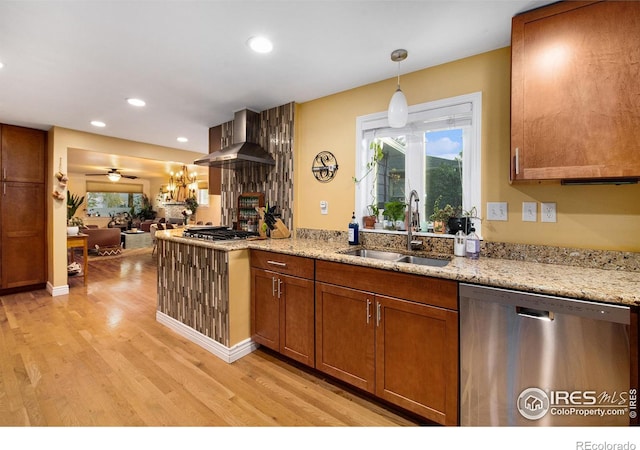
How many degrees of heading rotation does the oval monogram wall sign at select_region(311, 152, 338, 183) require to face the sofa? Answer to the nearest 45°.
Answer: approximately 90° to its right

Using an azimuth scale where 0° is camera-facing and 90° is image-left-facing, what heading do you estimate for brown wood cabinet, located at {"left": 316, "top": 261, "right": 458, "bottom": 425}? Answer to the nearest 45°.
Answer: approximately 45°

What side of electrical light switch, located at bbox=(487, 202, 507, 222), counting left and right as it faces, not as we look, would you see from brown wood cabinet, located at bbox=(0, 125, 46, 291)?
right

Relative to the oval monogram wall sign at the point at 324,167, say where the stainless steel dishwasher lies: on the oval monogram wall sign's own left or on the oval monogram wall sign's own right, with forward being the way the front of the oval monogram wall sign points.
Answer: on the oval monogram wall sign's own left

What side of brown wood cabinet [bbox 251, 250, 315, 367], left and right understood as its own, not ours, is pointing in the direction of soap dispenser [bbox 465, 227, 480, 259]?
left

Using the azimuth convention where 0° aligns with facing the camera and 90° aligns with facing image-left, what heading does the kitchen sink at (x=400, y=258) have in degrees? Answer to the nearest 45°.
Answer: approximately 45°

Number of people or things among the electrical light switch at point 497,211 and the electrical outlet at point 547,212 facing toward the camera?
2

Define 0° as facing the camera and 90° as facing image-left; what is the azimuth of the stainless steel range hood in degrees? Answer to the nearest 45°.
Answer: approximately 45°

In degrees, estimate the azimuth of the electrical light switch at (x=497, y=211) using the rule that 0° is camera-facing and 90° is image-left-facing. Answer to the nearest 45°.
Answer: approximately 0°

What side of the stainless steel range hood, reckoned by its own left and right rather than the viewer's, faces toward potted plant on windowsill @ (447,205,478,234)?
left

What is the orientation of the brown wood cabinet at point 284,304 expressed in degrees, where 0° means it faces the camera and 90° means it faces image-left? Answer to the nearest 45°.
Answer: approximately 45°

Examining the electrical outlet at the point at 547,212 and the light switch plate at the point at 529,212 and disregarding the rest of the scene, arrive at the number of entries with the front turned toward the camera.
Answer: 2
